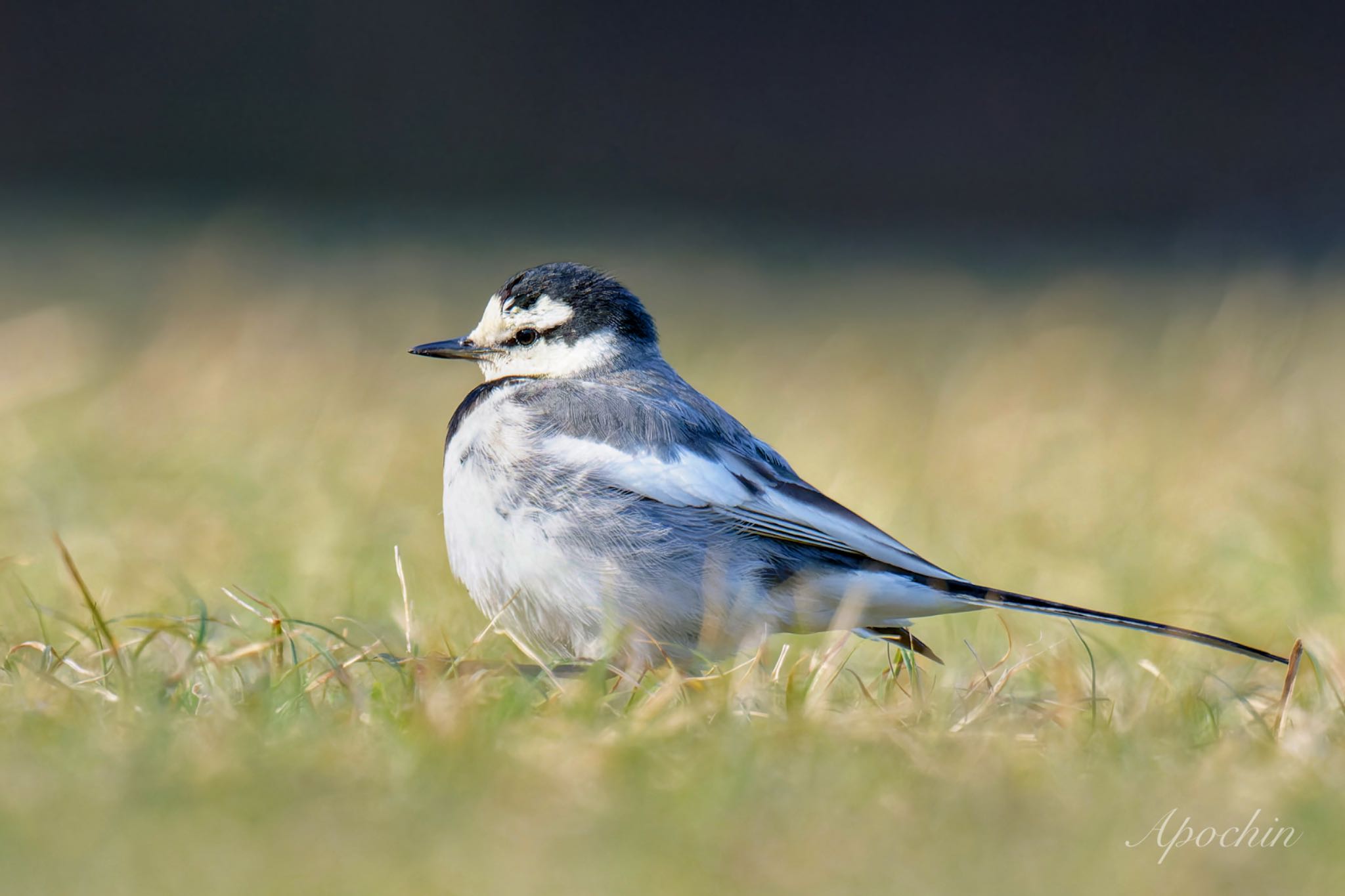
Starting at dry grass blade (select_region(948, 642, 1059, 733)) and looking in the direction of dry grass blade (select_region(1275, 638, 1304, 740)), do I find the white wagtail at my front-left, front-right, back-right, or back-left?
back-left

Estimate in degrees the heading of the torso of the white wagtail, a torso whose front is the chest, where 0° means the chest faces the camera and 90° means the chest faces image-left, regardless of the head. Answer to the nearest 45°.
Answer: approximately 90°

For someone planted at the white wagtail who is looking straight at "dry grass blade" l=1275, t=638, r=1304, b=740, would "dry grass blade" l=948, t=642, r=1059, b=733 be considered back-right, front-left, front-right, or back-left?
front-right

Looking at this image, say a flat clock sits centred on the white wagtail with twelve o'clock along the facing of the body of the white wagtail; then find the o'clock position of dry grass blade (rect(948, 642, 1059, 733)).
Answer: The dry grass blade is roughly at 7 o'clock from the white wagtail.

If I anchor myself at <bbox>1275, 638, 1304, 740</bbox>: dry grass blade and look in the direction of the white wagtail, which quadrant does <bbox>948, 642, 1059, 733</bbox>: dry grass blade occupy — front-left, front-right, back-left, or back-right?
front-left

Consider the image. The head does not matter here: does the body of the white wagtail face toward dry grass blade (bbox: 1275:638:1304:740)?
no

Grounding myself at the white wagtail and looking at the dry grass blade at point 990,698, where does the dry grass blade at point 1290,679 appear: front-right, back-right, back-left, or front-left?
front-left
